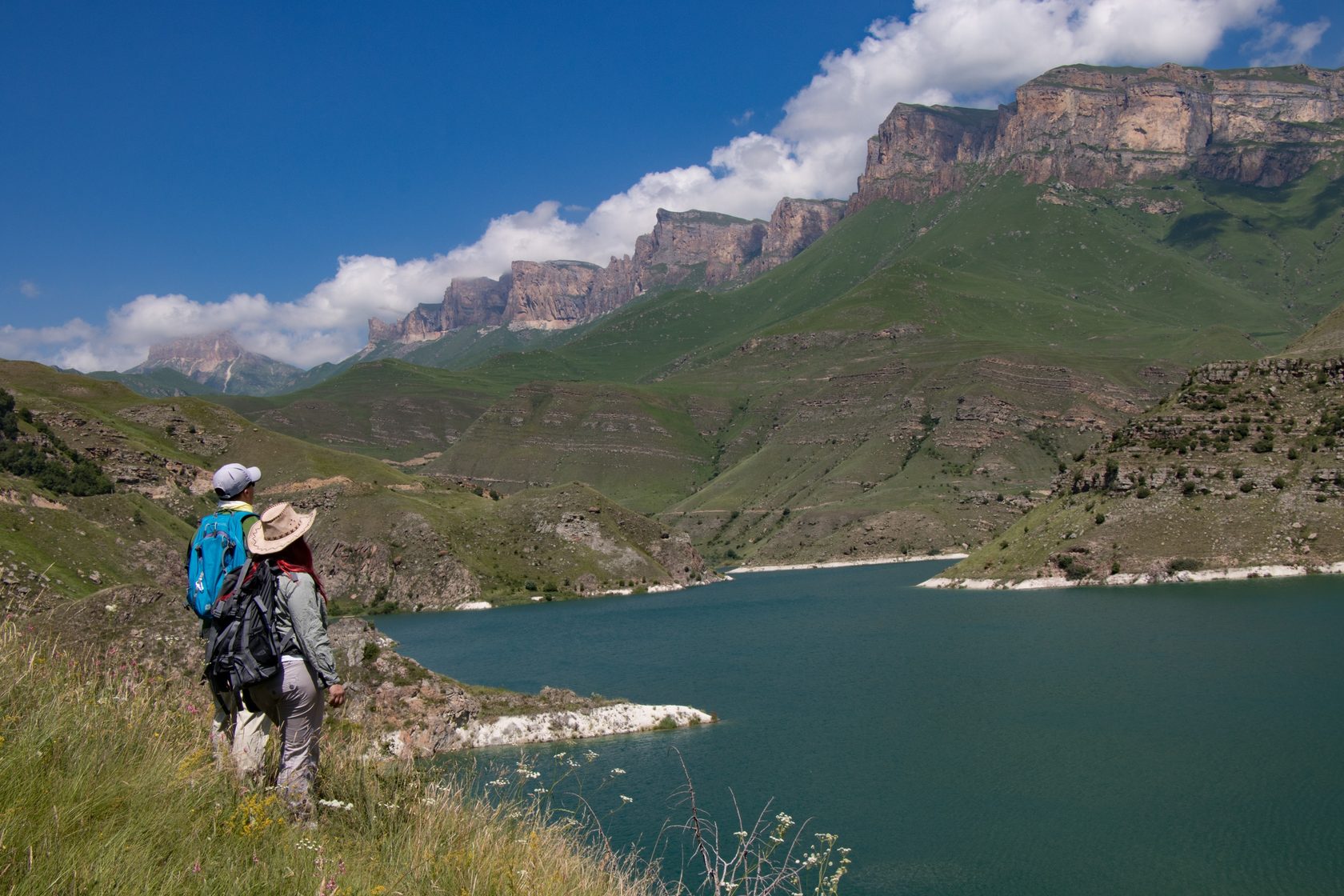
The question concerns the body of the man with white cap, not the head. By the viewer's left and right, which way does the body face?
facing away from the viewer and to the right of the viewer

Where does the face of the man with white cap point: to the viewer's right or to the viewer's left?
to the viewer's right

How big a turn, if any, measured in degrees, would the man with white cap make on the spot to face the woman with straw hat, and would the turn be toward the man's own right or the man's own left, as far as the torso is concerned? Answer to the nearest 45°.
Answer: approximately 90° to the man's own right
